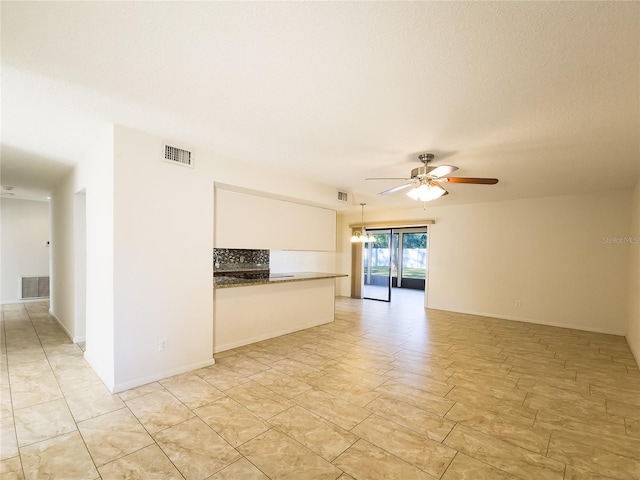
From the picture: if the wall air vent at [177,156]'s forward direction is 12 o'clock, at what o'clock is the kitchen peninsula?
The kitchen peninsula is roughly at 9 o'clock from the wall air vent.

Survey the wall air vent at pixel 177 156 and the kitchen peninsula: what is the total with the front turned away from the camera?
0

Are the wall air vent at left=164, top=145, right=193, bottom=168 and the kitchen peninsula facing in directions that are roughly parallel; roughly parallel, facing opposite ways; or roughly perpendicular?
roughly parallel

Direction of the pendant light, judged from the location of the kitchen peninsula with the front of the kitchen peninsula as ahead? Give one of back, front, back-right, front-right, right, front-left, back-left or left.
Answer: left

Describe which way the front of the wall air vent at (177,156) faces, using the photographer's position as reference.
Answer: facing the viewer and to the right of the viewer

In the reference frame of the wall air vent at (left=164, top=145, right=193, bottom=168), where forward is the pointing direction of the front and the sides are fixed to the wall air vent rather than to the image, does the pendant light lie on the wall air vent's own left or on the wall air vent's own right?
on the wall air vent's own left

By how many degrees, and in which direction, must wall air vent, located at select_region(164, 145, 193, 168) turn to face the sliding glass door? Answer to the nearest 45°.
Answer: approximately 90° to its left
